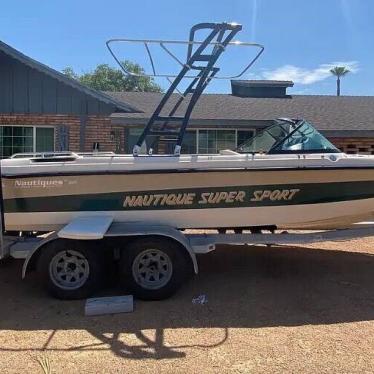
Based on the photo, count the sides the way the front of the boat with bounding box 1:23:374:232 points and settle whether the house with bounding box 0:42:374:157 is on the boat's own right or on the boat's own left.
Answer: on the boat's own left

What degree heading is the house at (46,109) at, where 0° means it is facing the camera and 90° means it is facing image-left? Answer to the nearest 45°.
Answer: approximately 0°

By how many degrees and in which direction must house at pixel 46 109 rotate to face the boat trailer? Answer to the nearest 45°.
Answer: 0° — it already faces it

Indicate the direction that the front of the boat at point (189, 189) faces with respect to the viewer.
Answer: facing to the right of the viewer

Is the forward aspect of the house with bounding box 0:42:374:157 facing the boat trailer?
yes

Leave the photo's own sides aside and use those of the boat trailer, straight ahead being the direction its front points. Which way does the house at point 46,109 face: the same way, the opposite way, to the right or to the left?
to the right

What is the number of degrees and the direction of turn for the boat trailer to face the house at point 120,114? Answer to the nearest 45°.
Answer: approximately 90° to its left

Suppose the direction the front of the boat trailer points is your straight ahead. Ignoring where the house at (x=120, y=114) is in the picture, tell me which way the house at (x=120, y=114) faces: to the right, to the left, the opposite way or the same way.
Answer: to the right

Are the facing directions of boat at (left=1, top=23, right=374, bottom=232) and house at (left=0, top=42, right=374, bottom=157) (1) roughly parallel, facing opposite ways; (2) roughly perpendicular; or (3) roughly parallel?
roughly perpendicular

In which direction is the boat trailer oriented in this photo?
to the viewer's right

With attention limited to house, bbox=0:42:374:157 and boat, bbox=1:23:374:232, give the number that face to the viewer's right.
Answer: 1
